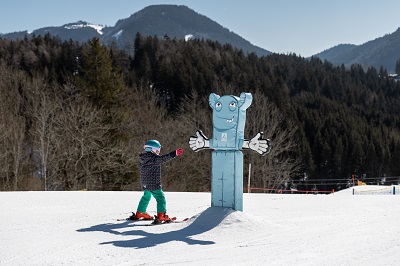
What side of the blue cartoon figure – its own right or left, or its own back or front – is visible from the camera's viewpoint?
front

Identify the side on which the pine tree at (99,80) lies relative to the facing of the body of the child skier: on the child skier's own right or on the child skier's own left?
on the child skier's own left

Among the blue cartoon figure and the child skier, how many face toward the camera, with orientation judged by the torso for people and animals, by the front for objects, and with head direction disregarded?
1

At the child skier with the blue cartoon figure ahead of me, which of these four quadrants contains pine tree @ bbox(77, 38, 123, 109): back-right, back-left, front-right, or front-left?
front-left

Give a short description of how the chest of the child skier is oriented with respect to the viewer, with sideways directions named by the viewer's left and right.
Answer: facing away from the viewer and to the right of the viewer

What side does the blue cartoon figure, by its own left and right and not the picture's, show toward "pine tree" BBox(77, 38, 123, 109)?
back

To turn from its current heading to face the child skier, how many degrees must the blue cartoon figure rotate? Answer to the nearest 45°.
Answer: approximately 90° to its right

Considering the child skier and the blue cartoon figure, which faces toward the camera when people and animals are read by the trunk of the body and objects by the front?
the blue cartoon figure

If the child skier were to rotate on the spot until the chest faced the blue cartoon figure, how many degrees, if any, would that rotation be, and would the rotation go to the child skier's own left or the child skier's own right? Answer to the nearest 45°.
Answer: approximately 45° to the child skier's own right

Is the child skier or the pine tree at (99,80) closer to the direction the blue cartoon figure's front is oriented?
the child skier
